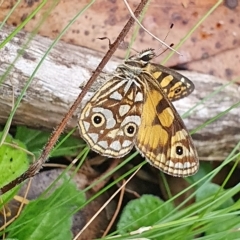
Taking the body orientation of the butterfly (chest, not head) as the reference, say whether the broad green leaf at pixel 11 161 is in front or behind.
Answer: behind
